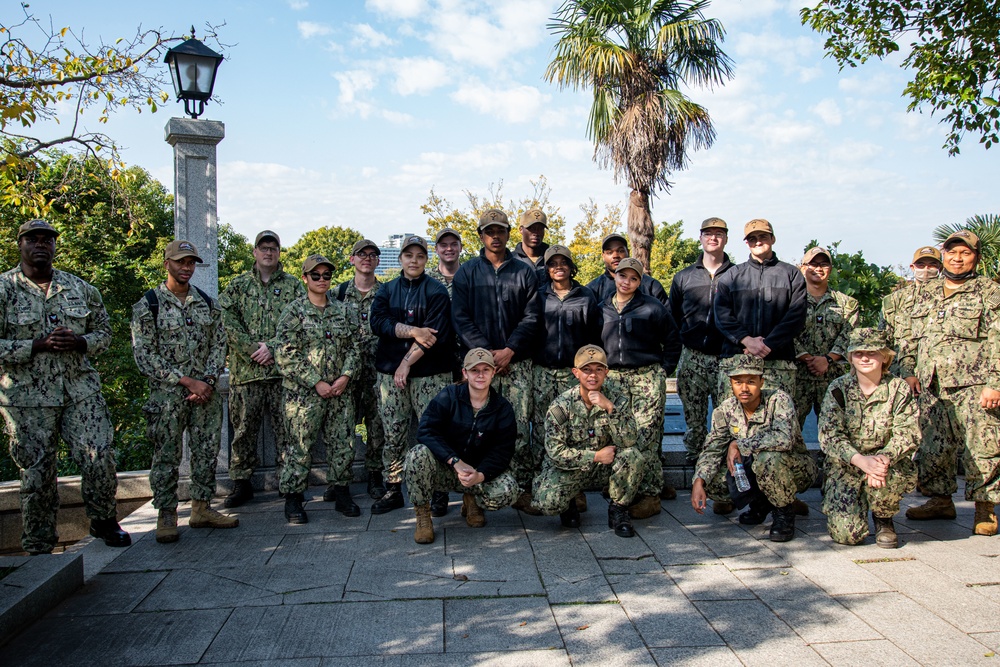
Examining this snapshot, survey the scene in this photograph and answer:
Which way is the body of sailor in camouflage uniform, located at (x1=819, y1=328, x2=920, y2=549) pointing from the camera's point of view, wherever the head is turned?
toward the camera

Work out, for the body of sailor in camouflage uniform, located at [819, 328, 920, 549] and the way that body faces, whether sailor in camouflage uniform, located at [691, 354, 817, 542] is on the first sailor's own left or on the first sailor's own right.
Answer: on the first sailor's own right

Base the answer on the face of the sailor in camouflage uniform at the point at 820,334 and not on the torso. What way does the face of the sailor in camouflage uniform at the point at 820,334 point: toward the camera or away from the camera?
toward the camera

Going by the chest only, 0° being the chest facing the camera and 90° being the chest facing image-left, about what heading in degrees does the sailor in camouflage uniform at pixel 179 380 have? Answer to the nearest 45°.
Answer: approximately 315°

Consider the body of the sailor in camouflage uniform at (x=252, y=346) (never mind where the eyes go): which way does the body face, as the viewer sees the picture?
toward the camera

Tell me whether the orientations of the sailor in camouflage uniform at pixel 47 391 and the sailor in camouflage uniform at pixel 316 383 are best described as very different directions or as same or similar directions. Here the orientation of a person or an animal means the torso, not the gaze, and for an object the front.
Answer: same or similar directions

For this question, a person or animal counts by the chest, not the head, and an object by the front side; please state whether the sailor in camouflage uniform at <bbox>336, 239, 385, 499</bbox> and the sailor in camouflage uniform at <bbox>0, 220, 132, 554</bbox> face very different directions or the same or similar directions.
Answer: same or similar directions

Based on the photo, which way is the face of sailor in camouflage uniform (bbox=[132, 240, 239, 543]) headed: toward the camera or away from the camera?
toward the camera

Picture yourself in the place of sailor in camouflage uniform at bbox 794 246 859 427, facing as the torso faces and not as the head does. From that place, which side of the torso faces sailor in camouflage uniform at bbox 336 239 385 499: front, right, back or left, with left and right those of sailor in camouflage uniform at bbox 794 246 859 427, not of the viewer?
right

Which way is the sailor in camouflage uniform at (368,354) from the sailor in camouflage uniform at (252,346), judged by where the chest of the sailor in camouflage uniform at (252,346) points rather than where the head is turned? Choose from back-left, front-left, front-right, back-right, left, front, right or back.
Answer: left

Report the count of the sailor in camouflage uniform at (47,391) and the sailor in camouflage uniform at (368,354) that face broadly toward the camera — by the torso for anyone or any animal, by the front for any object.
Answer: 2

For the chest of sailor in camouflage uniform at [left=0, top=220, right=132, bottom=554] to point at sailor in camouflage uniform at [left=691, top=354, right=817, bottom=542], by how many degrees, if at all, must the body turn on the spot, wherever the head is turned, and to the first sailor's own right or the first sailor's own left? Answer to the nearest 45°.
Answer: approximately 45° to the first sailor's own left

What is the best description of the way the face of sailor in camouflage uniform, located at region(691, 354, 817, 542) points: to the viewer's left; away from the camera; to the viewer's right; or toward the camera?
toward the camera

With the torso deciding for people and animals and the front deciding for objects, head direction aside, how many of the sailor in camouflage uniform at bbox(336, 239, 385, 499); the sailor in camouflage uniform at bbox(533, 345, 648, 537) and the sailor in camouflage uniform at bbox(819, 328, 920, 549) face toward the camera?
3

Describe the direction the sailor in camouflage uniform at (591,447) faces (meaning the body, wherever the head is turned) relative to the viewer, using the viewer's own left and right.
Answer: facing the viewer
